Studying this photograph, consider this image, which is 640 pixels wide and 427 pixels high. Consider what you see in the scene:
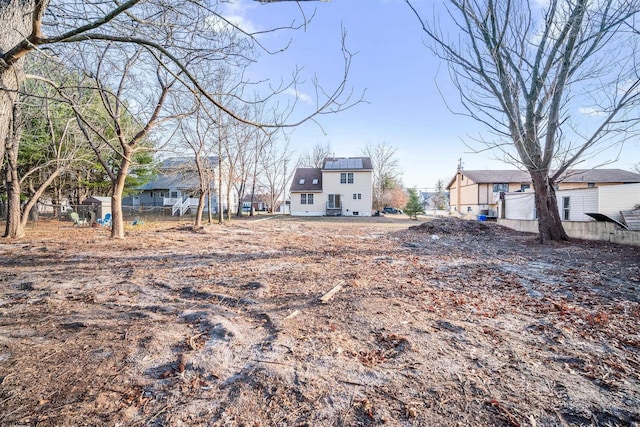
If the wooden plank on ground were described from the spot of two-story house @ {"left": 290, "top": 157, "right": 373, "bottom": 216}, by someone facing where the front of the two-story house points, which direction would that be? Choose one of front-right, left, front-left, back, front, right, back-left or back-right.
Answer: back

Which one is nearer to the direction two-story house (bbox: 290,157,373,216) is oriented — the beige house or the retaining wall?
the beige house

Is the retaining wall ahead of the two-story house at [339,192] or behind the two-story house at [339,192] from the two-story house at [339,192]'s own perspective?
behind

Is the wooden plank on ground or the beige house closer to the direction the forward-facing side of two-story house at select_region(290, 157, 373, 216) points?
the beige house

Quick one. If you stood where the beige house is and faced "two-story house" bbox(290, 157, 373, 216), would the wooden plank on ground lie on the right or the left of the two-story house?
left

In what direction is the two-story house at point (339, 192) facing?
away from the camera

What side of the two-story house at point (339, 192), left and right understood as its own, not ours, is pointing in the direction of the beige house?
right
